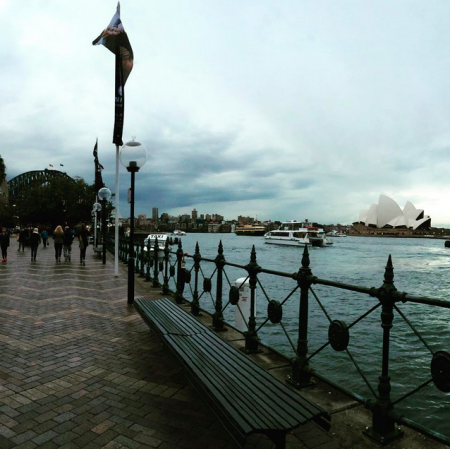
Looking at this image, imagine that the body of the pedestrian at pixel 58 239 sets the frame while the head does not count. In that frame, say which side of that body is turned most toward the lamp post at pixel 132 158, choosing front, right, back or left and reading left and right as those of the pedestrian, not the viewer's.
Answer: back

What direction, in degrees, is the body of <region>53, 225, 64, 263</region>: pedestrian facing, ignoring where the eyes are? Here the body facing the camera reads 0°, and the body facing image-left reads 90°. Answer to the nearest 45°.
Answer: approximately 180°

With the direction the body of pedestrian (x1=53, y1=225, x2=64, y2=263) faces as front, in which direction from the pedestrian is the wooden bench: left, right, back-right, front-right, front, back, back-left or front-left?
back
